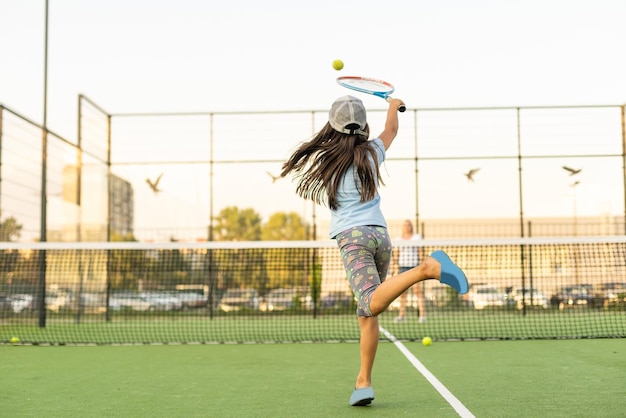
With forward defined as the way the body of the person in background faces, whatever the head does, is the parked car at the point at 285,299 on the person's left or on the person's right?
on the person's right

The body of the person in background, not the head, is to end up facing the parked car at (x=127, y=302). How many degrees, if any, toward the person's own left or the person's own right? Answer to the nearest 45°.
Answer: approximately 90° to the person's own right

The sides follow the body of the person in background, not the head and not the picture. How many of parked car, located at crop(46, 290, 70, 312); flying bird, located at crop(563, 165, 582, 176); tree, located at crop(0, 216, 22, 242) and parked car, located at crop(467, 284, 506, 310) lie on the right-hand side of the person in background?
2

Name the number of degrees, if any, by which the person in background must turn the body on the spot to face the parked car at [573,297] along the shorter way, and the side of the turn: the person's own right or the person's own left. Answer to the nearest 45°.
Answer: approximately 135° to the person's own left

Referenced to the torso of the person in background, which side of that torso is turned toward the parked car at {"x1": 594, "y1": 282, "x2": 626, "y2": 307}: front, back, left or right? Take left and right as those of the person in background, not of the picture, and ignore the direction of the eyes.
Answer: back

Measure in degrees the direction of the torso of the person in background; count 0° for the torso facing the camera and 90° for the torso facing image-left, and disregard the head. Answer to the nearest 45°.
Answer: approximately 0°

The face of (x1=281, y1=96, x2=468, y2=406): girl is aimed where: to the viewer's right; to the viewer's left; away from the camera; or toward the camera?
away from the camera

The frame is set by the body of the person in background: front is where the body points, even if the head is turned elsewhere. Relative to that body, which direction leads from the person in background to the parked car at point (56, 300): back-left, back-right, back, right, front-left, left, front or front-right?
right

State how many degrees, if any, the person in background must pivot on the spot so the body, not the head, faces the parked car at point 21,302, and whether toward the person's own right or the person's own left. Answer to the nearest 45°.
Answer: approximately 90° to the person's own right

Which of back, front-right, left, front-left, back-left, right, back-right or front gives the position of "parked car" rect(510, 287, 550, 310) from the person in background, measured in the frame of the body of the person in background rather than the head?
back-left
